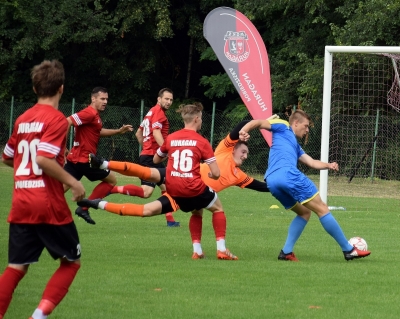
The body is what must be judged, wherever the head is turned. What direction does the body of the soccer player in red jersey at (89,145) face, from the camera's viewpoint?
to the viewer's right

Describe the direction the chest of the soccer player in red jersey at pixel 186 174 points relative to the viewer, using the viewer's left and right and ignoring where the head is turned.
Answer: facing away from the viewer and to the right of the viewer

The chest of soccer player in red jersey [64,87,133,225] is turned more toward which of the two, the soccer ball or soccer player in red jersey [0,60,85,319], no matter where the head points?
the soccer ball

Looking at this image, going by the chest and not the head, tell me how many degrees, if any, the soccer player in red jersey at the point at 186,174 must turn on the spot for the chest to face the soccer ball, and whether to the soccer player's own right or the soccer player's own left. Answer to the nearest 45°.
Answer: approximately 45° to the soccer player's own right

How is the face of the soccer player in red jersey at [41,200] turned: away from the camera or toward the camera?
away from the camera

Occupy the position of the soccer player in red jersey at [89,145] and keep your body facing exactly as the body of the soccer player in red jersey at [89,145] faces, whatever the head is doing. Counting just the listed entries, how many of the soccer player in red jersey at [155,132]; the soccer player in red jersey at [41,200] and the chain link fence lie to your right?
1

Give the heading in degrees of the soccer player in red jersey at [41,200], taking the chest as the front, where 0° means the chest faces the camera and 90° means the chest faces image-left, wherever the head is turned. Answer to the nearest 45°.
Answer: approximately 225°
